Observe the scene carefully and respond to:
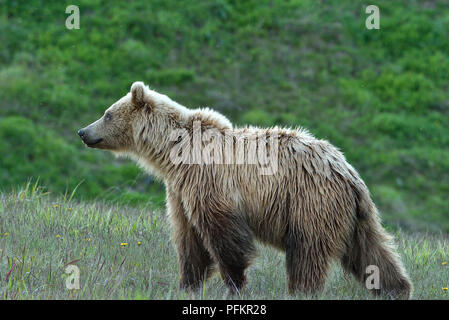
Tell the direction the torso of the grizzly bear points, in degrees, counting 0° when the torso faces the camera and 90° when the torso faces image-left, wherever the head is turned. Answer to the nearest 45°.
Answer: approximately 90°
